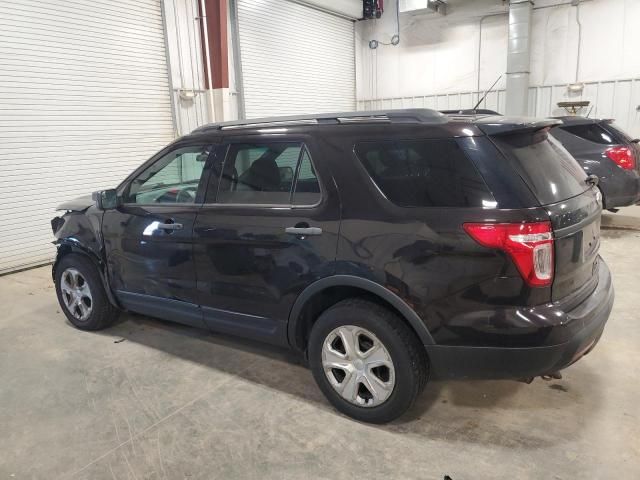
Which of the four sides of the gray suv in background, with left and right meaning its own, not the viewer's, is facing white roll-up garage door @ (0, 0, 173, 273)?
left

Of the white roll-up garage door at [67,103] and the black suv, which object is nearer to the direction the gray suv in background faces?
the white roll-up garage door

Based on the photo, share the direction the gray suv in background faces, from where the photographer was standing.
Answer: facing away from the viewer and to the left of the viewer

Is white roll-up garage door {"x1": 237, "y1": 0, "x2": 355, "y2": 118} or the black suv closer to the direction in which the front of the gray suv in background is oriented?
the white roll-up garage door

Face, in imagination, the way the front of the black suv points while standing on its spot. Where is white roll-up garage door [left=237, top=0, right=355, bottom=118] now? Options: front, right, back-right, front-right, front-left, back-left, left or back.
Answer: front-right

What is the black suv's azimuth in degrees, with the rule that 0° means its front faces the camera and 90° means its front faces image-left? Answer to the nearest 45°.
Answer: approximately 135°

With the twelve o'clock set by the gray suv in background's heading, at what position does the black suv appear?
The black suv is roughly at 8 o'clock from the gray suv in background.

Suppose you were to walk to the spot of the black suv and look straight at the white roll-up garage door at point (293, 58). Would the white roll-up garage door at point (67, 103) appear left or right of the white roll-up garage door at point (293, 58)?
left

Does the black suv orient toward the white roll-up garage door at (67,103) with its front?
yes
